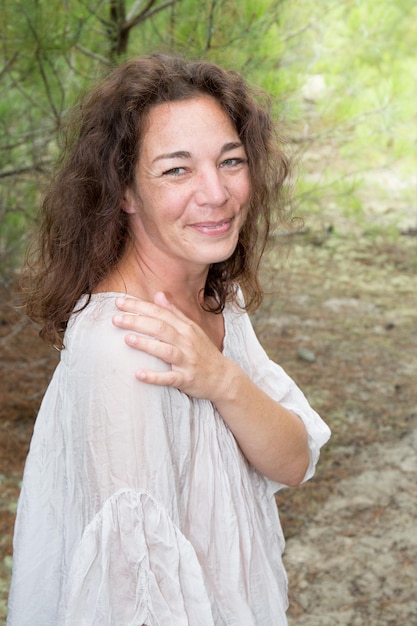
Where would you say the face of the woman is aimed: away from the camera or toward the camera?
toward the camera

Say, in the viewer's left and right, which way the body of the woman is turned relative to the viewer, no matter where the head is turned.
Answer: facing the viewer and to the right of the viewer
